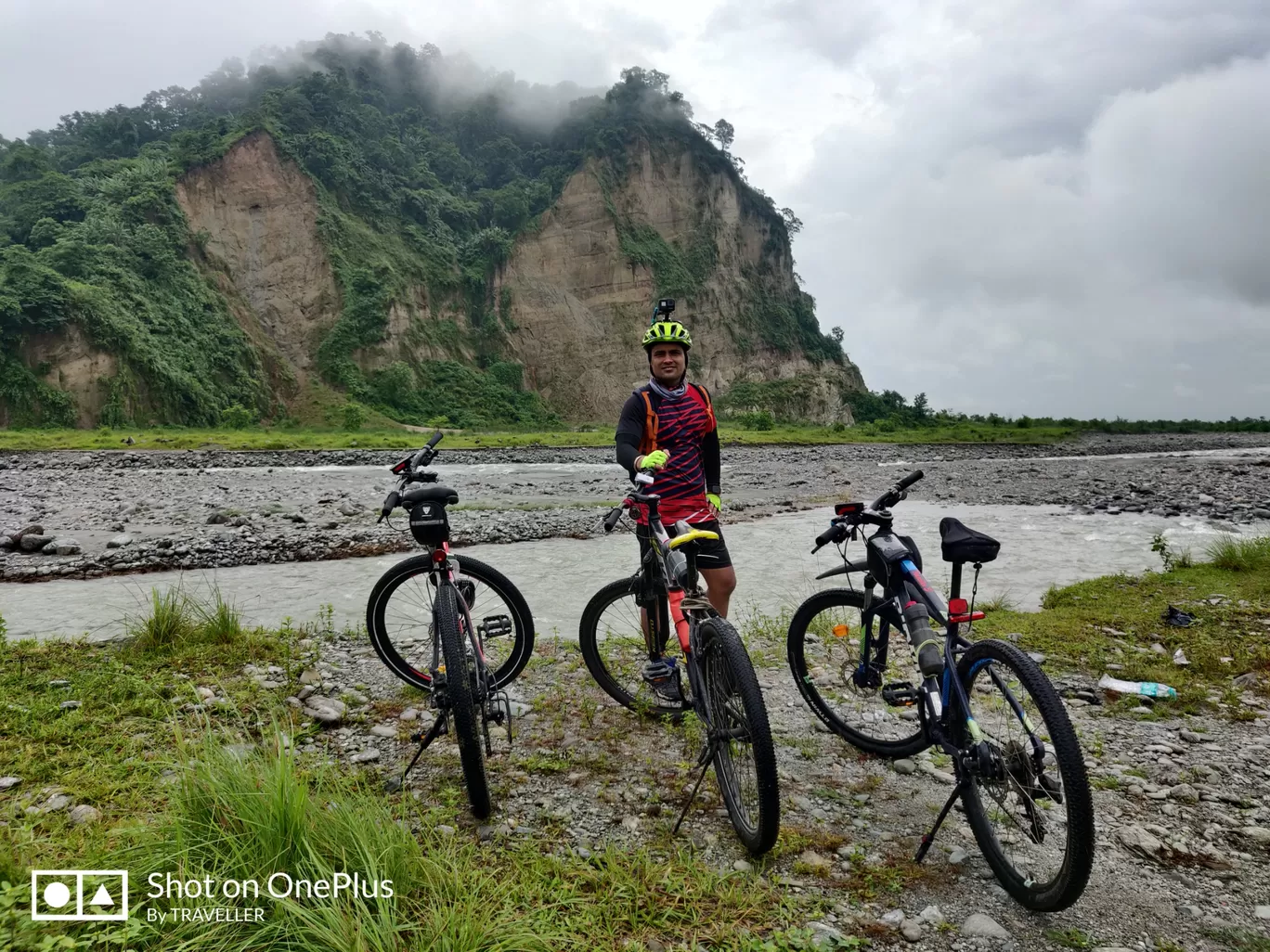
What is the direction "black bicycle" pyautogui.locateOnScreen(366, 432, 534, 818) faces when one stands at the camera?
facing away from the viewer

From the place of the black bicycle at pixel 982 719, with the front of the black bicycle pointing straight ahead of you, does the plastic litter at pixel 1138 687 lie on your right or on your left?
on your right

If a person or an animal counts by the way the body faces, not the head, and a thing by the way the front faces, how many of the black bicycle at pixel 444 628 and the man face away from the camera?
1

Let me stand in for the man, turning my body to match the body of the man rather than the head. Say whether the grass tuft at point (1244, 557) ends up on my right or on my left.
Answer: on my left

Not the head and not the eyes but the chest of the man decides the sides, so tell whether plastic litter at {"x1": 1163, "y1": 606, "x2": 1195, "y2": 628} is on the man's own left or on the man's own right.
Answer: on the man's own left

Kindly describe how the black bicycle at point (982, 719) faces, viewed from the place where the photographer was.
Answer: facing away from the viewer and to the left of the viewer

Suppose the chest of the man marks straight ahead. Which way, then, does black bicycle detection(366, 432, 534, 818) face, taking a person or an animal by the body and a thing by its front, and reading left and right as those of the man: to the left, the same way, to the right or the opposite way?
the opposite way
